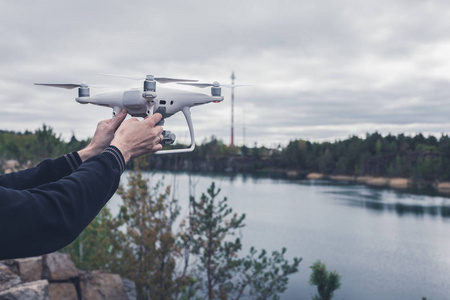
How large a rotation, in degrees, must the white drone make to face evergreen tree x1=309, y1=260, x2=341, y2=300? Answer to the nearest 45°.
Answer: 0° — it already faces it

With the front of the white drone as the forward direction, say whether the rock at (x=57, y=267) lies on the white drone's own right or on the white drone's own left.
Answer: on the white drone's own left

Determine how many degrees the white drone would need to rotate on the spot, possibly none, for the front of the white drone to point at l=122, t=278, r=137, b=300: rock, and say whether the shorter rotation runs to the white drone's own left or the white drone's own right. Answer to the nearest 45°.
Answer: approximately 45° to the white drone's own left

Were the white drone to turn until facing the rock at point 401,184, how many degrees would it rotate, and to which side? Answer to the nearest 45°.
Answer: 0° — it already faces it

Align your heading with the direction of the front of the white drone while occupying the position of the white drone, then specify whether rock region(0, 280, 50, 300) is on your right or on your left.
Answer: on your left

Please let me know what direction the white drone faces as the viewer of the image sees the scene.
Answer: facing away from the viewer and to the right of the viewer

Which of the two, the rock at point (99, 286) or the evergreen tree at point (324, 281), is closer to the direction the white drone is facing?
the evergreen tree
